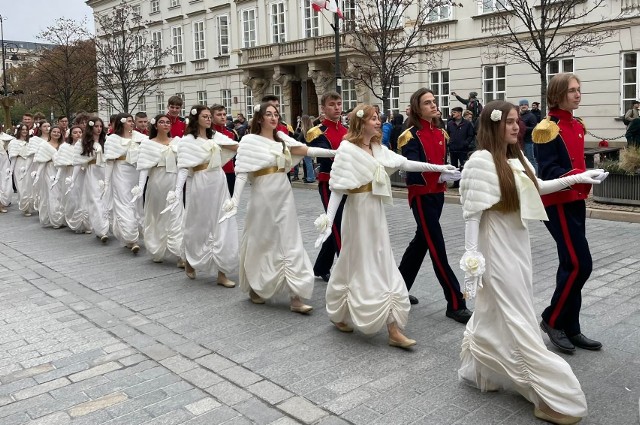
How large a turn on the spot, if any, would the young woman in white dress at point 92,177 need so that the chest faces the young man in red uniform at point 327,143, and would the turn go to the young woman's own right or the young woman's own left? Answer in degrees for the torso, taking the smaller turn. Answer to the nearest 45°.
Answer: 0° — they already face them

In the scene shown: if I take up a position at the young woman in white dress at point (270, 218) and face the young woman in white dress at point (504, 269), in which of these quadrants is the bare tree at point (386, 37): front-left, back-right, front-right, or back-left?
back-left

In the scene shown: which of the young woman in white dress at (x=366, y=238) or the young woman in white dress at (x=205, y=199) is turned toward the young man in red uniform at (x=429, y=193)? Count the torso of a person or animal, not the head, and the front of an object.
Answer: the young woman in white dress at (x=205, y=199)

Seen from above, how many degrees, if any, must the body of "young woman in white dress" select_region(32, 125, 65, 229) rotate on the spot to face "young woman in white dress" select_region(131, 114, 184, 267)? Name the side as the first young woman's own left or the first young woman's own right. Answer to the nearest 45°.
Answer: approximately 45° to the first young woman's own right

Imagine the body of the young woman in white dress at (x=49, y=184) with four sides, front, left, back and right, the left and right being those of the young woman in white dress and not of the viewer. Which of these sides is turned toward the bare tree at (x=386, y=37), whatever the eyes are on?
left

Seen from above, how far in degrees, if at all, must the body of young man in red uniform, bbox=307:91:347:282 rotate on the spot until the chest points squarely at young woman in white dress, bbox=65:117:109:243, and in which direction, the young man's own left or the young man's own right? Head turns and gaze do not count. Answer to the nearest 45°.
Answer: approximately 180°

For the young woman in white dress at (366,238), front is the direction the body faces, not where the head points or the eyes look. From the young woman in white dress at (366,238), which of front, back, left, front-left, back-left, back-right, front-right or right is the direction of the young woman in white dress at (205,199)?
back

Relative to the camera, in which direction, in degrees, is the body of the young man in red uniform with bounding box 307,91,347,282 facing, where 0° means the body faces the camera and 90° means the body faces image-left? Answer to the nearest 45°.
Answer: approximately 315°

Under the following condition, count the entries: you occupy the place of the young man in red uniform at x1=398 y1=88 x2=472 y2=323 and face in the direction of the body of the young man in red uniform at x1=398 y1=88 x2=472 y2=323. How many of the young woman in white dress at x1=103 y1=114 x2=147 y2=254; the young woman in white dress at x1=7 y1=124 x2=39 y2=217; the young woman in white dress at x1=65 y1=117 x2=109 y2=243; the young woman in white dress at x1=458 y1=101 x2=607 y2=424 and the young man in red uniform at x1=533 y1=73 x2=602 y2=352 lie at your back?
3

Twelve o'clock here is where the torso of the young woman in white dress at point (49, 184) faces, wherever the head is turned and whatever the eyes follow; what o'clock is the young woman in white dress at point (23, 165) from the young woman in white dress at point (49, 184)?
the young woman in white dress at point (23, 165) is roughly at 7 o'clock from the young woman in white dress at point (49, 184).

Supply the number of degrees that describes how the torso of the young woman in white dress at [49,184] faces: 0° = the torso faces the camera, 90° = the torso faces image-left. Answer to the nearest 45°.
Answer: approximately 315°

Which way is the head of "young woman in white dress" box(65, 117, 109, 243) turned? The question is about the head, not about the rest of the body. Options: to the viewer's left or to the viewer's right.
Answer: to the viewer's right
